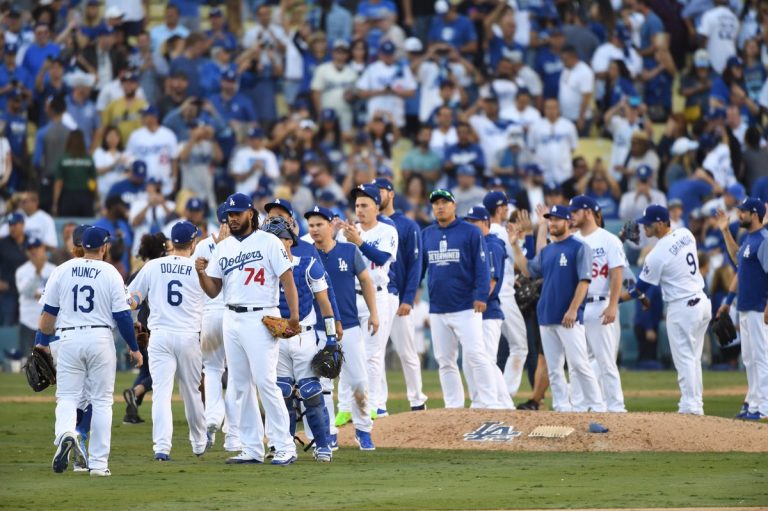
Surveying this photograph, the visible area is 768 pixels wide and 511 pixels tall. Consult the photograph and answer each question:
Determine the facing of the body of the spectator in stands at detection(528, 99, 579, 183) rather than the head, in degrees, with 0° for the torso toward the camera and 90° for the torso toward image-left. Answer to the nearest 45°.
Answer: approximately 0°

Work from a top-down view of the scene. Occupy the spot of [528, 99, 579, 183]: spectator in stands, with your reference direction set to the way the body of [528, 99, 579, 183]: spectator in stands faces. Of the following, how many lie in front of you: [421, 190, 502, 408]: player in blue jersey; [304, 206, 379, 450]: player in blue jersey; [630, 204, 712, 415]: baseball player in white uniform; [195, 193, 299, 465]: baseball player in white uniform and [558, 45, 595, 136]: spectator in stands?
4

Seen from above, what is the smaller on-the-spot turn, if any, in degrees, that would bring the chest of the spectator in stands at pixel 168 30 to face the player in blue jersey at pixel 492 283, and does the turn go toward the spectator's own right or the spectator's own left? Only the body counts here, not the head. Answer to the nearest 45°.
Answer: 0° — they already face them

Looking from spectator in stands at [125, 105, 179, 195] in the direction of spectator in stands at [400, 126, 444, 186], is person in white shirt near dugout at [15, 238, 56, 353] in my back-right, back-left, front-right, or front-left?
back-right

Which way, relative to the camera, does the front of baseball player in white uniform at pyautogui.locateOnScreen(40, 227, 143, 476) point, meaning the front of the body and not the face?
away from the camera

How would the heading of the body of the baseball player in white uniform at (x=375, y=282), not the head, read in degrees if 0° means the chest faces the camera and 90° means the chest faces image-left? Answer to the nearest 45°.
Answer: approximately 45°
